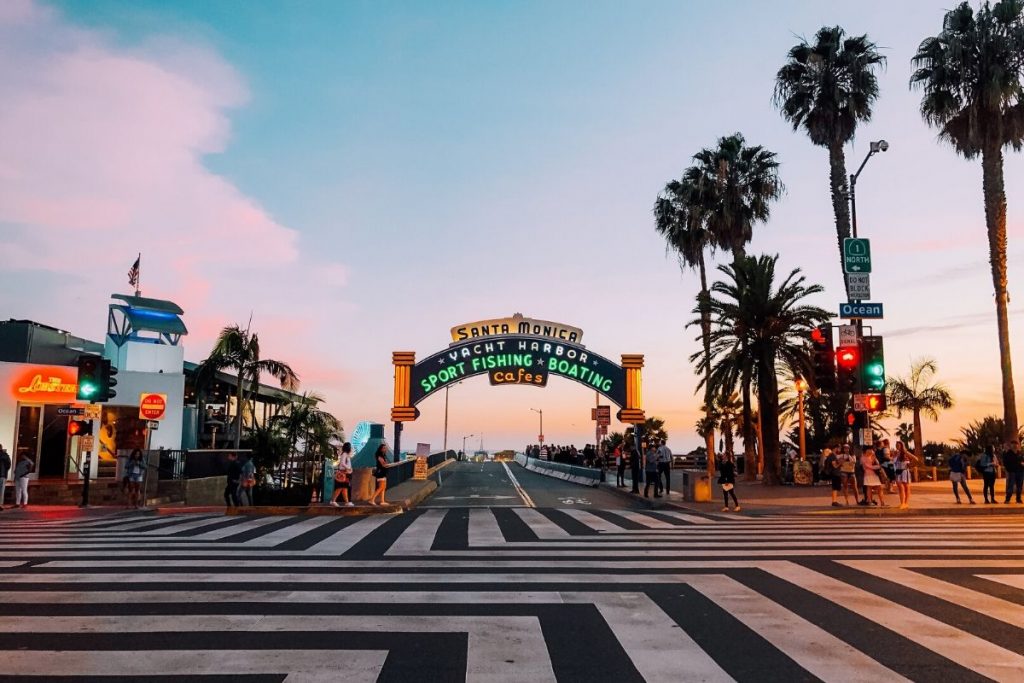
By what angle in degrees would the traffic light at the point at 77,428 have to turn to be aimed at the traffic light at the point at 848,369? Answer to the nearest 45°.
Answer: approximately 45° to its left

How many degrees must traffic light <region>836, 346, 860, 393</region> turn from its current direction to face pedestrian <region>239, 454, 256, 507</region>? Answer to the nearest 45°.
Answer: approximately 90° to its right

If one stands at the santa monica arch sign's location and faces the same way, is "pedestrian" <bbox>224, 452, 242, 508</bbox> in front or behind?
in front

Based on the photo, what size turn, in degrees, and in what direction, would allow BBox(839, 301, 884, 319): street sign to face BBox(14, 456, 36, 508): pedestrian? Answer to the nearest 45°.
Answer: approximately 90° to its right

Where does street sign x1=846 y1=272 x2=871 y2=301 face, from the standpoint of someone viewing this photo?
facing the viewer

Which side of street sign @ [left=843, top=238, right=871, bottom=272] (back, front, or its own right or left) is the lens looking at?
front

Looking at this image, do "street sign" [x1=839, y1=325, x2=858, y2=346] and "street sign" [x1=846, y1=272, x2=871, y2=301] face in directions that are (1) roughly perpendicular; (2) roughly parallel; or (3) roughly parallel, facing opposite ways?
roughly parallel
